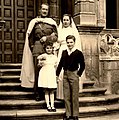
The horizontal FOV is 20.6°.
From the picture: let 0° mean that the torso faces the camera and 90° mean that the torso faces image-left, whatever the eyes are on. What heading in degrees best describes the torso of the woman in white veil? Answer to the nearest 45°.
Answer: approximately 0°

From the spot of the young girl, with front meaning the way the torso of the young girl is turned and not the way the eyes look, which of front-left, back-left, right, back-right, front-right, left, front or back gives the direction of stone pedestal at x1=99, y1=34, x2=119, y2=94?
back-left

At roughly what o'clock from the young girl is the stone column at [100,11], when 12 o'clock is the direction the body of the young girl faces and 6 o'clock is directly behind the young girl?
The stone column is roughly at 7 o'clock from the young girl.

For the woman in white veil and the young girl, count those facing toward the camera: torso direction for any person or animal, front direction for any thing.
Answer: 2

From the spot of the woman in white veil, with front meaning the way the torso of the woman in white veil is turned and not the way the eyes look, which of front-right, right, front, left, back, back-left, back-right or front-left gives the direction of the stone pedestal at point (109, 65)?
back-left
